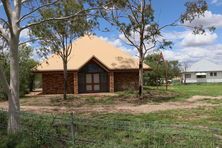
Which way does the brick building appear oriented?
toward the camera

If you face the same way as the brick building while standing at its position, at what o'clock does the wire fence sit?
The wire fence is roughly at 12 o'clock from the brick building.
